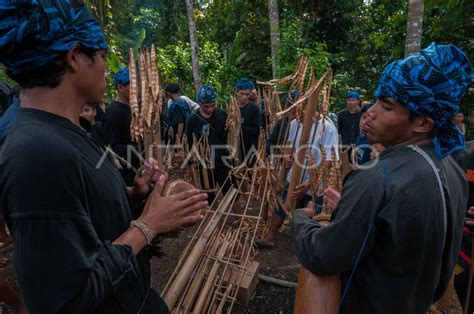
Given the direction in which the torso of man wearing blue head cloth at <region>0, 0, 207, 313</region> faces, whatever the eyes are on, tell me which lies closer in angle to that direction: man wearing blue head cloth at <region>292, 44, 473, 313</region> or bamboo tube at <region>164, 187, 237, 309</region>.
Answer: the man wearing blue head cloth

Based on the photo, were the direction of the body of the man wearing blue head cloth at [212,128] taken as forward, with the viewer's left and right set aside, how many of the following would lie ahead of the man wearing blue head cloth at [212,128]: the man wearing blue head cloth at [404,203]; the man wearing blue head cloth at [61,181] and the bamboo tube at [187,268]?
3

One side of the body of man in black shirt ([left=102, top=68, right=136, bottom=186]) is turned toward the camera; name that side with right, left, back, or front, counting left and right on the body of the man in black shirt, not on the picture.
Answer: right

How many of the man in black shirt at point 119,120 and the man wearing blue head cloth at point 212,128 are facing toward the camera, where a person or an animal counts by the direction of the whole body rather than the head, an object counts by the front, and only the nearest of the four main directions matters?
1

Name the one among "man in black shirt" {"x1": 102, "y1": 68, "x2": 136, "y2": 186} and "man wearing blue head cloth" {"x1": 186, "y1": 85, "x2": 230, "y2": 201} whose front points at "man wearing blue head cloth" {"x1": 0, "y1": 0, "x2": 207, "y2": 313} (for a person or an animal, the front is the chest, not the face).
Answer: "man wearing blue head cloth" {"x1": 186, "y1": 85, "x2": 230, "y2": 201}

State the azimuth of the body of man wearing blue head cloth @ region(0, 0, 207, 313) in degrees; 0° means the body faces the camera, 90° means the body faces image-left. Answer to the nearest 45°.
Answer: approximately 270°

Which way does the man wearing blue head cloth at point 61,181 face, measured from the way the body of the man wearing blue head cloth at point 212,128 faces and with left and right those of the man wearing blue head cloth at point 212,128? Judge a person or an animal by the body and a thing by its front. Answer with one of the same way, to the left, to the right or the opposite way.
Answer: to the left

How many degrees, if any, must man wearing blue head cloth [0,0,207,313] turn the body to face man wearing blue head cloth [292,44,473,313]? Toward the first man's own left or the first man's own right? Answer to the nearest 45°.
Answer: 0° — they already face them
